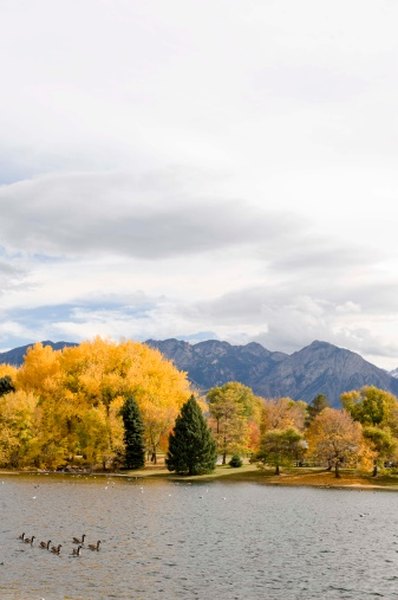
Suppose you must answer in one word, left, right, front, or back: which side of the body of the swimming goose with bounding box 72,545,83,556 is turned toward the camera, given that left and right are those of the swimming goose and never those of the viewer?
right
